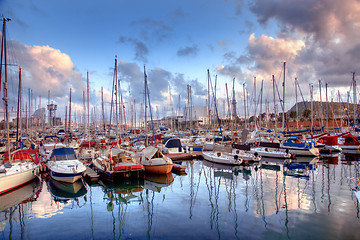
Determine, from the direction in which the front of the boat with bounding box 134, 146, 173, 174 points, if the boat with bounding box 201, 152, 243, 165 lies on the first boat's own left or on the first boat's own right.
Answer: on the first boat's own left

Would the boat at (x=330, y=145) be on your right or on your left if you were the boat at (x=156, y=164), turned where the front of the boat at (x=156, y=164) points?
on your left

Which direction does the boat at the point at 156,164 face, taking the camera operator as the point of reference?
facing the viewer and to the right of the viewer

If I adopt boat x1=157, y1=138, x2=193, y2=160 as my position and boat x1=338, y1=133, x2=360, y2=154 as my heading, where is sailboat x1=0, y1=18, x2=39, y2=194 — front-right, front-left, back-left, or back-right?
back-right

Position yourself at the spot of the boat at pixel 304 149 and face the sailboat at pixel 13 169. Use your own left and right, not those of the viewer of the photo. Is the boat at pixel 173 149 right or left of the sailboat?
right
